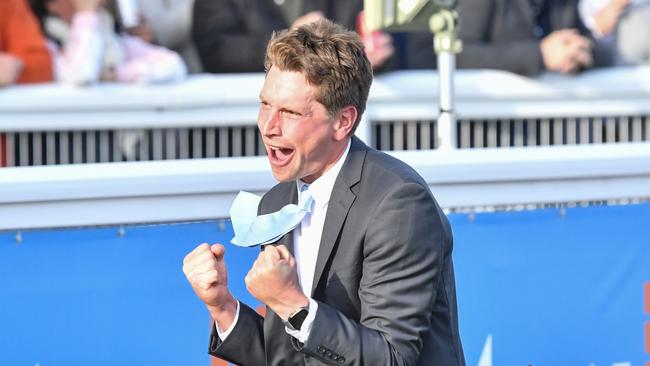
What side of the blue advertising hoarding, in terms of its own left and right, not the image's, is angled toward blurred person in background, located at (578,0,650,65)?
back

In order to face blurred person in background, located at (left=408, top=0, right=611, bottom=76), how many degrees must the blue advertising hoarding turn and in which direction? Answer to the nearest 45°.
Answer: approximately 180°

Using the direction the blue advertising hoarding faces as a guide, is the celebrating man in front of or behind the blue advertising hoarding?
in front

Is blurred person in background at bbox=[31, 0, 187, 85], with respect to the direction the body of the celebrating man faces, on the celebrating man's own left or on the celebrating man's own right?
on the celebrating man's own right

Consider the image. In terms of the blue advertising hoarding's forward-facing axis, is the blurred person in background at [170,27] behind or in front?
behind

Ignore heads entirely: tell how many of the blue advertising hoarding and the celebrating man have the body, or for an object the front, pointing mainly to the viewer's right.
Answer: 0

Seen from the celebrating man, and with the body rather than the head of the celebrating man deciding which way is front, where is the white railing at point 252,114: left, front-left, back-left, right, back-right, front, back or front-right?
back-right

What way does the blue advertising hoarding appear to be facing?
toward the camera

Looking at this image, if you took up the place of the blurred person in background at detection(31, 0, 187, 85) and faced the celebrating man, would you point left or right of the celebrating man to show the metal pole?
left

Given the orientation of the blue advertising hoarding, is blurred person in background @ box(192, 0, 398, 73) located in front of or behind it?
behind

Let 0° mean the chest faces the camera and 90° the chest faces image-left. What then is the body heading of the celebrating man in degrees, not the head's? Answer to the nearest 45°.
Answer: approximately 45°
